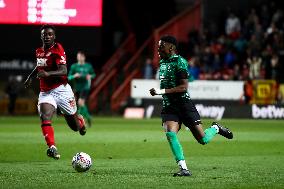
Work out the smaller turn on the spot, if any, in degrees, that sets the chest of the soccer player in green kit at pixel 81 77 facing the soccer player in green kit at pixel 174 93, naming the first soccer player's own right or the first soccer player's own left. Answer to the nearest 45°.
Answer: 0° — they already face them

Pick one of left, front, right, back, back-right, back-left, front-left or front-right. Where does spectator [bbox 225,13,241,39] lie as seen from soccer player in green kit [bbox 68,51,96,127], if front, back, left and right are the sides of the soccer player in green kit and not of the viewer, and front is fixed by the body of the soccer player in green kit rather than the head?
back-left

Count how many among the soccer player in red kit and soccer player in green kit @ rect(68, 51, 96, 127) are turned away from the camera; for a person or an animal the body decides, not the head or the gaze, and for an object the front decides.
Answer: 0

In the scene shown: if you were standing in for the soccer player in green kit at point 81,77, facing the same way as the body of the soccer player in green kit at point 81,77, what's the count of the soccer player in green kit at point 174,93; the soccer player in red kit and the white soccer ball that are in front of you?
3

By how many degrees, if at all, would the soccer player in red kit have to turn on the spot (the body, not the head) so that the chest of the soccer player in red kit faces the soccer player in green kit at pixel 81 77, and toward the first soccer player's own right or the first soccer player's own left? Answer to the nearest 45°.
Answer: approximately 135° to the first soccer player's own right

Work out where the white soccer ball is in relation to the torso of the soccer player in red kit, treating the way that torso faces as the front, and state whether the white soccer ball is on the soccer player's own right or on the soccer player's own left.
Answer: on the soccer player's own left

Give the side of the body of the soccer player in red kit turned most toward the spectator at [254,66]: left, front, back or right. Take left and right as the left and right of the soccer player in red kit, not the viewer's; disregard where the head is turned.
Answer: back

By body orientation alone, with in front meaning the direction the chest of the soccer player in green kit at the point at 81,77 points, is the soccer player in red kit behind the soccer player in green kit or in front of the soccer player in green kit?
in front

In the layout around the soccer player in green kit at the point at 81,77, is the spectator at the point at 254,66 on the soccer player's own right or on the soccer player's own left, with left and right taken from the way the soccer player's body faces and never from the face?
on the soccer player's own left

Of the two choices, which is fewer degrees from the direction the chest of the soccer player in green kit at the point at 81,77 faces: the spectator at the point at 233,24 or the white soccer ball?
the white soccer ball

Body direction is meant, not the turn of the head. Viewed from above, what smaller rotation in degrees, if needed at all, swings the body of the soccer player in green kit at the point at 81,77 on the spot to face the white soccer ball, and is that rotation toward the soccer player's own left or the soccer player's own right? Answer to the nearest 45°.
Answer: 0° — they already face it
